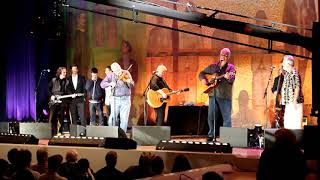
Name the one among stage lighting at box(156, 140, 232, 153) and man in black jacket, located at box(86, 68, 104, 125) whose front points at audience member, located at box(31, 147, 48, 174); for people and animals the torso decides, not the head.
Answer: the man in black jacket

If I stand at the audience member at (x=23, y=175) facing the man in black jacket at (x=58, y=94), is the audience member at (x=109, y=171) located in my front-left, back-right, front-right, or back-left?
front-right

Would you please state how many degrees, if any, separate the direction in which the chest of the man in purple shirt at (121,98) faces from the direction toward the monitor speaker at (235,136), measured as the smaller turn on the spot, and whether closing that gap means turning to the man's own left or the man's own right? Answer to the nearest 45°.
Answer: approximately 45° to the man's own left

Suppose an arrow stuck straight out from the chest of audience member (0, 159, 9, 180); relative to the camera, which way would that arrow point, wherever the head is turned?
away from the camera

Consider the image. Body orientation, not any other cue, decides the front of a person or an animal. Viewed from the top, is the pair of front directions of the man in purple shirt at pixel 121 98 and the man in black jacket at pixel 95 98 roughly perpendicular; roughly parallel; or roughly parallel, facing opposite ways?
roughly parallel

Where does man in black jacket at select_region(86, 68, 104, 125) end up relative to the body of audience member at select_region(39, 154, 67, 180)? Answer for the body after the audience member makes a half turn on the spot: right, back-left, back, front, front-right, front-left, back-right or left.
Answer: back

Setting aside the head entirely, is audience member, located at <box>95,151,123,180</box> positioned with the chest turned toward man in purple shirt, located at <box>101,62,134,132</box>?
yes

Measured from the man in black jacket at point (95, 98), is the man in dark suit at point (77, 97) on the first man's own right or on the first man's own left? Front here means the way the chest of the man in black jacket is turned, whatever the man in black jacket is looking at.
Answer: on the first man's own right

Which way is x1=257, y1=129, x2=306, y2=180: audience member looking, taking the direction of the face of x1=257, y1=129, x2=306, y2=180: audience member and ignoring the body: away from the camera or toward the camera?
away from the camera

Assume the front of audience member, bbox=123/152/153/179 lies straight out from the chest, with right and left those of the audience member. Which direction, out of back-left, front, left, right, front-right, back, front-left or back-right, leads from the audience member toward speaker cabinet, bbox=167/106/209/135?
front

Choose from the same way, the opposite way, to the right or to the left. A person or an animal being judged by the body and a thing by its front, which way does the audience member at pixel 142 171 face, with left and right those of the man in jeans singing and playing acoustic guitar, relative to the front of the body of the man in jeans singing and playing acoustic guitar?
the opposite way

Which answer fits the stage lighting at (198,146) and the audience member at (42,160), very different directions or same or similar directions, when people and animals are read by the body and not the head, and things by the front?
same or similar directions

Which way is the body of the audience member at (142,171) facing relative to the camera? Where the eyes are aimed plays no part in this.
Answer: away from the camera

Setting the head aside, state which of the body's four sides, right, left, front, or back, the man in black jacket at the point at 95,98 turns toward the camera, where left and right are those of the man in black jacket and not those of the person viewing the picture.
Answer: front

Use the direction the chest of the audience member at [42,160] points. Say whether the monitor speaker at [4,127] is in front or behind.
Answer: in front

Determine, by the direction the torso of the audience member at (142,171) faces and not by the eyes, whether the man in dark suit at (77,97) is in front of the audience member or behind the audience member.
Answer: in front

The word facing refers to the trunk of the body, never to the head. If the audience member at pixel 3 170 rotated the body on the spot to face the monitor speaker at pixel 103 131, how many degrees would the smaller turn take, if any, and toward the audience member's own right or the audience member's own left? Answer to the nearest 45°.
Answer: approximately 45° to the audience member's own right

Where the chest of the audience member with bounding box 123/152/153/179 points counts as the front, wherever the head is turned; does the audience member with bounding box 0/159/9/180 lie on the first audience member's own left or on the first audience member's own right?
on the first audience member's own left

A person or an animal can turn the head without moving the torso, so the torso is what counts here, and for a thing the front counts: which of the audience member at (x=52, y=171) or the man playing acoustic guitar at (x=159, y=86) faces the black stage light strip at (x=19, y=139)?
the audience member

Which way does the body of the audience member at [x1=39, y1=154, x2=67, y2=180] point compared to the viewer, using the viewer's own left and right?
facing away from the viewer

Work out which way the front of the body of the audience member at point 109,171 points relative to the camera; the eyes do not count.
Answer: away from the camera

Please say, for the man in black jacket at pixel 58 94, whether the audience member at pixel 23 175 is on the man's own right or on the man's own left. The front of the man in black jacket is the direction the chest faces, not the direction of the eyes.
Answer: on the man's own right
